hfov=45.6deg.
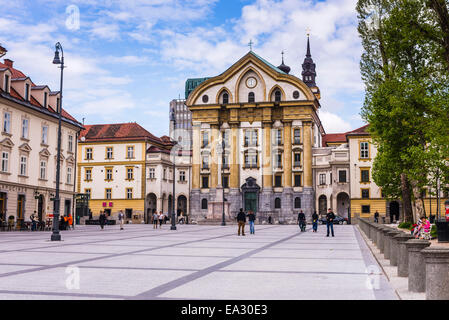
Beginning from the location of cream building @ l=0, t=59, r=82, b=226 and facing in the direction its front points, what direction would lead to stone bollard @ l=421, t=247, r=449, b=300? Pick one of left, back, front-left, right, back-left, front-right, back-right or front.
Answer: front-right

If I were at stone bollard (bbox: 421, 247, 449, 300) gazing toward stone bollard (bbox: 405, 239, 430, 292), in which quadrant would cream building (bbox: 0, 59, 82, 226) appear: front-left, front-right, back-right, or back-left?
front-left

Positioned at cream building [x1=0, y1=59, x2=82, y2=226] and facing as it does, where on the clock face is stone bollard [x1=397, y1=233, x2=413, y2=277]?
The stone bollard is roughly at 1 o'clock from the cream building.

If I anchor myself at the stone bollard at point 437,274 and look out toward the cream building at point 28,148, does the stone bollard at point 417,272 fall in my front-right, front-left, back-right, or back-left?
front-right

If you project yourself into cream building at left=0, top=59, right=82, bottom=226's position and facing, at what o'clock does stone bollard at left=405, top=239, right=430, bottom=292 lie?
The stone bollard is roughly at 1 o'clock from the cream building.

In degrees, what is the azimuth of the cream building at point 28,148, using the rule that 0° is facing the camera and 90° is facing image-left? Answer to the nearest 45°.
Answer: approximately 315°

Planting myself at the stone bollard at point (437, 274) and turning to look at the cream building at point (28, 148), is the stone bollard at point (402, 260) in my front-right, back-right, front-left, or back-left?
front-right
